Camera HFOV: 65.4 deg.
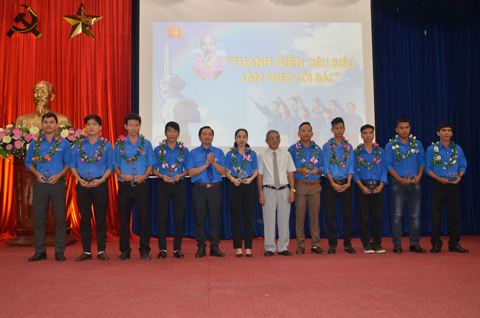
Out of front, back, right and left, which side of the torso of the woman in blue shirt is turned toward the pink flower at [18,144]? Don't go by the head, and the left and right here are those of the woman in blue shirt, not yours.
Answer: right

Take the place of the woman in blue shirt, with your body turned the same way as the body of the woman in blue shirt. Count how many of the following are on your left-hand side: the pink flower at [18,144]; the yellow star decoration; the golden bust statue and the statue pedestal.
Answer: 0

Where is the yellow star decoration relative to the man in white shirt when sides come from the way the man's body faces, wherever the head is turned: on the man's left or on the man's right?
on the man's right

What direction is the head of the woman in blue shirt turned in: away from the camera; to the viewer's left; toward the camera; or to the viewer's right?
toward the camera

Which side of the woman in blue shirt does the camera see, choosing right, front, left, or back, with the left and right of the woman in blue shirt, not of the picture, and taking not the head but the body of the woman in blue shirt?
front

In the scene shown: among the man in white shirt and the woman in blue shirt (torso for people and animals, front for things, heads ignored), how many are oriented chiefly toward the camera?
2

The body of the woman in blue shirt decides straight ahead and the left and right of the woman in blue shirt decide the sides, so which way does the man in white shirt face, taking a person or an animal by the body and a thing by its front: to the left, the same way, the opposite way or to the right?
the same way

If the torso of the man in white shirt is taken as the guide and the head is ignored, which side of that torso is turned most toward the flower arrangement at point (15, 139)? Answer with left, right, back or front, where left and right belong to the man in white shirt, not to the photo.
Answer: right

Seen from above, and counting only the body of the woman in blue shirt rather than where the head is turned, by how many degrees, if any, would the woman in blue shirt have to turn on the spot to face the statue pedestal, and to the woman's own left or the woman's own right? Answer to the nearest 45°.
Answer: approximately 90° to the woman's own right

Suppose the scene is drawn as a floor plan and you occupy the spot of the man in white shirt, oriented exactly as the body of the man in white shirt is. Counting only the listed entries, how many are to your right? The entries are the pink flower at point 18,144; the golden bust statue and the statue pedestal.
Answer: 3

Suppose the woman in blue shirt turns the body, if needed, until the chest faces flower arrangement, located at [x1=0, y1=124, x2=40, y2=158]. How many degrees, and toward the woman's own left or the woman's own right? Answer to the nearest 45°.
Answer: approximately 90° to the woman's own right

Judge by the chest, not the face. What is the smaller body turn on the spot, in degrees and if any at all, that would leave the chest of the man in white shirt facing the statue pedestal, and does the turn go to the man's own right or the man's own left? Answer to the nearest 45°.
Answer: approximately 90° to the man's own right

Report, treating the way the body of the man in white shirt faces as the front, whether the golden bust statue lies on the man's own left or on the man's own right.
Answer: on the man's own right
